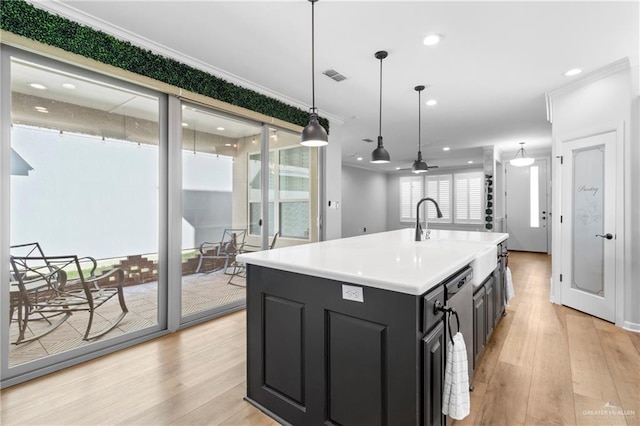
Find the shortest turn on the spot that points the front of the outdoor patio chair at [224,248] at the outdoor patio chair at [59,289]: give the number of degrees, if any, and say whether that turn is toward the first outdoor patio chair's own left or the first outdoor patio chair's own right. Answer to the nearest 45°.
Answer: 0° — it already faces it

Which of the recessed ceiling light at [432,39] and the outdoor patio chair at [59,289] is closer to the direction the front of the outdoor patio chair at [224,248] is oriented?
the outdoor patio chair

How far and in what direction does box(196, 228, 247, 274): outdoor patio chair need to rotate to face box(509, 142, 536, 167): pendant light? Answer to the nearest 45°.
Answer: approximately 135° to its left

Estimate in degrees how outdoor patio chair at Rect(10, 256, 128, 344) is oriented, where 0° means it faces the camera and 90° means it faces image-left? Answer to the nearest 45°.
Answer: approximately 225°

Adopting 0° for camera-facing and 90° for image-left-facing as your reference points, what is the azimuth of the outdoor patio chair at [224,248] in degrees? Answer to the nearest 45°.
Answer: approximately 45°

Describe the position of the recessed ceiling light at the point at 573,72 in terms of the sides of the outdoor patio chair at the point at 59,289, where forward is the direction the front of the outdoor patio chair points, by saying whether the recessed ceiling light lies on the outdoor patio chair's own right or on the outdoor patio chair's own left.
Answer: on the outdoor patio chair's own right

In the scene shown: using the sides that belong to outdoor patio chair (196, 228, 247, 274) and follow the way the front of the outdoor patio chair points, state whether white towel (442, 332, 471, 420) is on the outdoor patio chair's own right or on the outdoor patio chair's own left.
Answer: on the outdoor patio chair's own left

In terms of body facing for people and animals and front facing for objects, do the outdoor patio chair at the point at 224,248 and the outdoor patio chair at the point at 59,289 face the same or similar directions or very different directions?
very different directions
